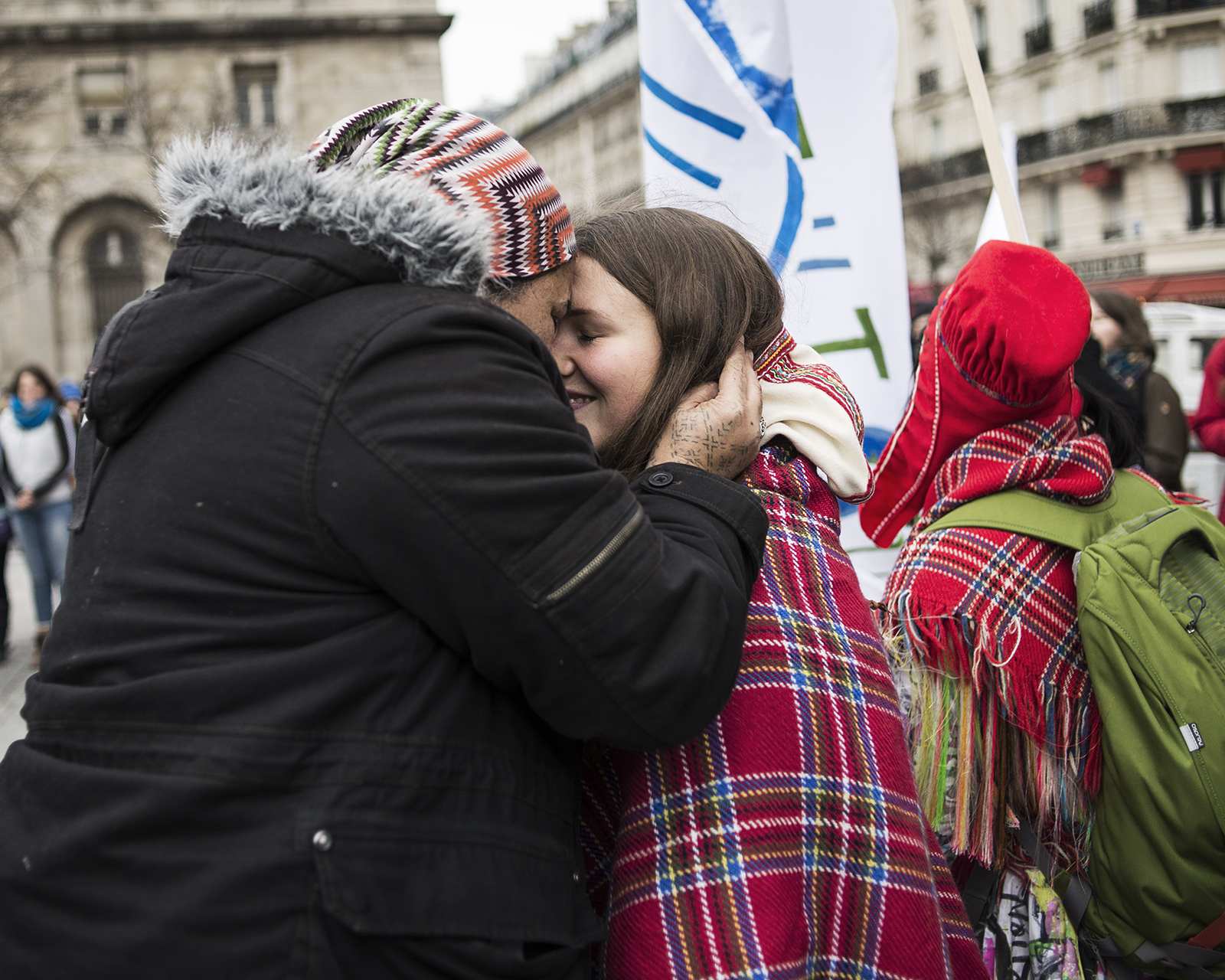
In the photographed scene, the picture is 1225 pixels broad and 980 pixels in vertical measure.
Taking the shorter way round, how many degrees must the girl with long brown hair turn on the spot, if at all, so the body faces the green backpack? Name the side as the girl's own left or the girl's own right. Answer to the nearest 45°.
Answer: approximately 135° to the girl's own right

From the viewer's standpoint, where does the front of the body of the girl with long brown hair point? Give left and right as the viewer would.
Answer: facing to the left of the viewer

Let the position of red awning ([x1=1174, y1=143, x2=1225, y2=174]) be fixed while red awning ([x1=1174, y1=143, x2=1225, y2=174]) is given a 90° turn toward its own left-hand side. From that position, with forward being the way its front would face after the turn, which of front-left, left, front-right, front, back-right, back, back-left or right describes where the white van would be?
front-right

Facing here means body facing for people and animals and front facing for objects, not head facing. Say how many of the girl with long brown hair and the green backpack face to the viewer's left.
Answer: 1

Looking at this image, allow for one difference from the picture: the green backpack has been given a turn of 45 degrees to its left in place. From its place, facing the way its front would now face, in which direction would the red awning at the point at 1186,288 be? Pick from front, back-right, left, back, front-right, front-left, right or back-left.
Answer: left

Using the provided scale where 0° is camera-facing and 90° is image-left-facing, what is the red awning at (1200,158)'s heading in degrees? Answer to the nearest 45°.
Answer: approximately 45°

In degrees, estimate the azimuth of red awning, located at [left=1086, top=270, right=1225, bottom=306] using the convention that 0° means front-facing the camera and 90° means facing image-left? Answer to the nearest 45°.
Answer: approximately 45°

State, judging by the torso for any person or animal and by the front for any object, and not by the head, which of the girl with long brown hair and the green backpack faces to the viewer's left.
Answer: the girl with long brown hair

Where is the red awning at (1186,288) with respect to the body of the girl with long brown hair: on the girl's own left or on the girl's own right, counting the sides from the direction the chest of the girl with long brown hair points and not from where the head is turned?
on the girl's own right

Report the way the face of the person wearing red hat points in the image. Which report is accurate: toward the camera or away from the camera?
away from the camera

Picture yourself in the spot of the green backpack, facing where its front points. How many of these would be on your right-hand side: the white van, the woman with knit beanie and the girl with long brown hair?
2

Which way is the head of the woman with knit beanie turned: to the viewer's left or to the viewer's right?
to the viewer's right

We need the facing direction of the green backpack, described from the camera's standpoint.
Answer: facing the viewer and to the right of the viewer
